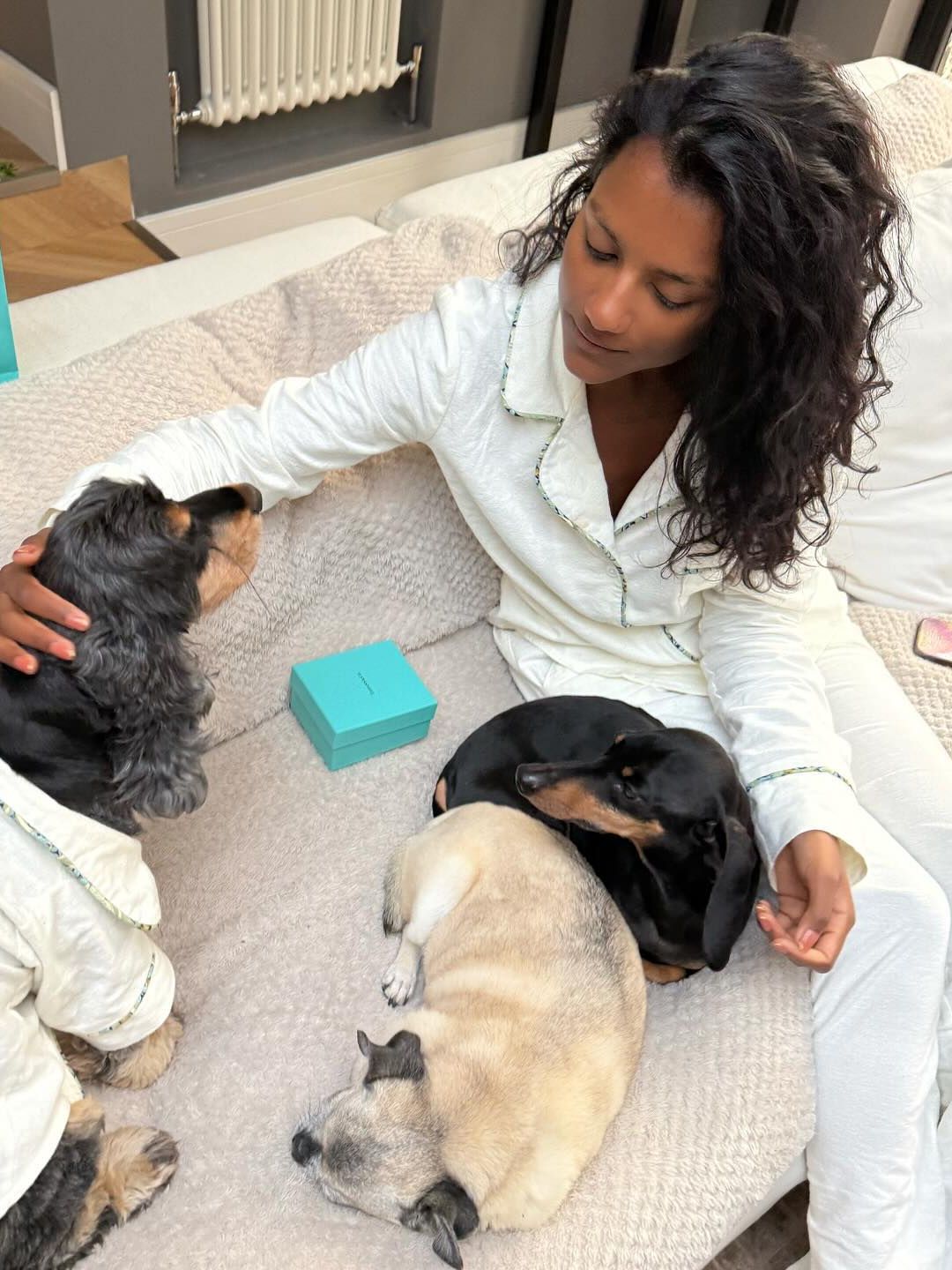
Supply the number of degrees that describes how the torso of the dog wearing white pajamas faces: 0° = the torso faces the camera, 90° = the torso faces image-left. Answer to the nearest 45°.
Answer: approximately 270°

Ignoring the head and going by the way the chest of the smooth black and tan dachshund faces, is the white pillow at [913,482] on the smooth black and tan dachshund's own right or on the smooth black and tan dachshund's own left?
on the smooth black and tan dachshund's own left

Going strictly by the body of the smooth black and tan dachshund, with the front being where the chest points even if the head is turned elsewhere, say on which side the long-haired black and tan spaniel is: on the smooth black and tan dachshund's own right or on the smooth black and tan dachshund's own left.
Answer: on the smooth black and tan dachshund's own right

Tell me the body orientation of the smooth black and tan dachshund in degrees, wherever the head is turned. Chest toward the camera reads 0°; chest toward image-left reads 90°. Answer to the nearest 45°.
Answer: approximately 315°

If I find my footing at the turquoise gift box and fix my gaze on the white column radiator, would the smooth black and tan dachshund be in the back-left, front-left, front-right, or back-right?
back-right
